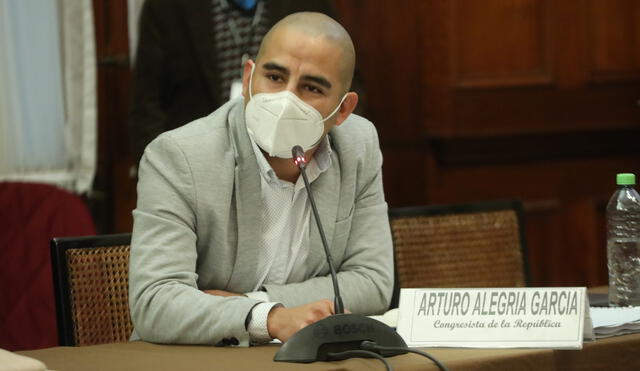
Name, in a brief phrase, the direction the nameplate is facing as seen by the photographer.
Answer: facing the viewer

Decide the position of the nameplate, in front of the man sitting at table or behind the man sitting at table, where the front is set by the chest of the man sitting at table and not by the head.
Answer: in front

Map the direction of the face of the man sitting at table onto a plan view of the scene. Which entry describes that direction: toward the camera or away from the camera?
toward the camera

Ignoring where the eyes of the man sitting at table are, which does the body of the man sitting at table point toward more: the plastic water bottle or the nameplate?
the nameplate

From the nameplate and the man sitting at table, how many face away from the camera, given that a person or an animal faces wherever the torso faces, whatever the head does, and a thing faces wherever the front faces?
0

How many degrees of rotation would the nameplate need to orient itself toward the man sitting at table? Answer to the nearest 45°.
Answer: approximately 135° to its right

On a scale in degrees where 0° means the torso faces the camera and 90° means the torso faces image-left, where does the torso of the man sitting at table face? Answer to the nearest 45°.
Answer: approximately 315°

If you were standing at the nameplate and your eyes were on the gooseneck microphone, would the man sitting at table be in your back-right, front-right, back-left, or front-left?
front-right

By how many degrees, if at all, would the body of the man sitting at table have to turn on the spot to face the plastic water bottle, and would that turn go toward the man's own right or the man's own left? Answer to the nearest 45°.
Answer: approximately 45° to the man's own left
